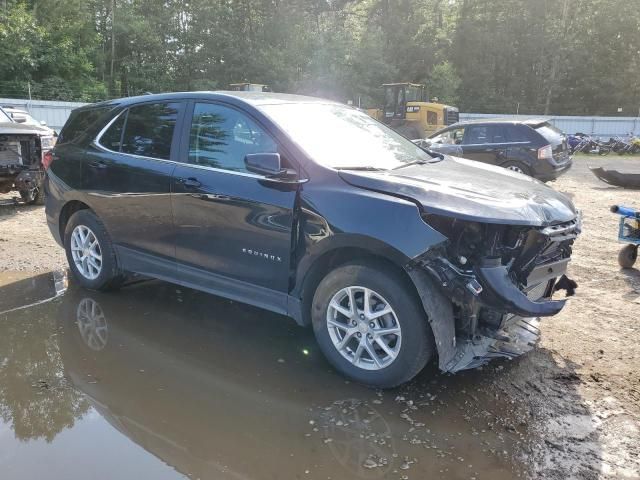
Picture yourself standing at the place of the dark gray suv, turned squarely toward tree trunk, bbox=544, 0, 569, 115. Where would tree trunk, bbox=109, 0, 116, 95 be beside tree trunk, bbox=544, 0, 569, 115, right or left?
left

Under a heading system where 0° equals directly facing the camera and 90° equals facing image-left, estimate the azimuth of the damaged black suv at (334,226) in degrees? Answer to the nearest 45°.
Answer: approximately 315°

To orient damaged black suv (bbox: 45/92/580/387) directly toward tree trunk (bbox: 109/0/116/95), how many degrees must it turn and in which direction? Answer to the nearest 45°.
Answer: approximately 135° to its left

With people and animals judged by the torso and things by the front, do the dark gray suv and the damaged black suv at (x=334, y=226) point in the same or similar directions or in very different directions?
very different directions

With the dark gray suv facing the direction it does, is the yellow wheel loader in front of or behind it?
in front

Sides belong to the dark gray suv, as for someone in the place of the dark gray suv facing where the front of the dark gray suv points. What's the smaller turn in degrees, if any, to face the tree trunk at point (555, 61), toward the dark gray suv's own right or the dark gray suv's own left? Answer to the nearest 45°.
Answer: approximately 45° to the dark gray suv's own right

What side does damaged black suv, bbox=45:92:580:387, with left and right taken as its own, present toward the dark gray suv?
left

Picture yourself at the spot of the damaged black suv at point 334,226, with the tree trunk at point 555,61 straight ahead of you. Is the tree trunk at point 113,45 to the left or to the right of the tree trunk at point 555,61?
left

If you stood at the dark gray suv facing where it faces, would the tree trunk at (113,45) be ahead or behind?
ahead

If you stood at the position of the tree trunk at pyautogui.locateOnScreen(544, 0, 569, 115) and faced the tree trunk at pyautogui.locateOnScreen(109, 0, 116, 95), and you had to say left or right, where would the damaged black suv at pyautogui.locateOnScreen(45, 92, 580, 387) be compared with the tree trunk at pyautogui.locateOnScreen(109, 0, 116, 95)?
left

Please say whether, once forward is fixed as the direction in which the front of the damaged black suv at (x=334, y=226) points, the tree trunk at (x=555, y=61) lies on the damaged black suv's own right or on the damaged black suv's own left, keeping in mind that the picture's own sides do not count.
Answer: on the damaged black suv's own left
